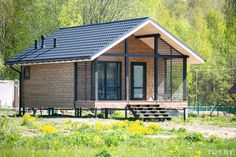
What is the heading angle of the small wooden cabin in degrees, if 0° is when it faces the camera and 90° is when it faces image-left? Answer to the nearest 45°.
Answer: approximately 315°

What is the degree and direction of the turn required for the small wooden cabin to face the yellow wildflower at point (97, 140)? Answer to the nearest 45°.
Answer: approximately 45° to its right
